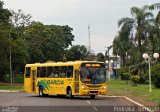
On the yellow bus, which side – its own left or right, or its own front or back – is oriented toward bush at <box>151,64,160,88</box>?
left

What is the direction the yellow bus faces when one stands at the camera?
facing the viewer and to the right of the viewer
